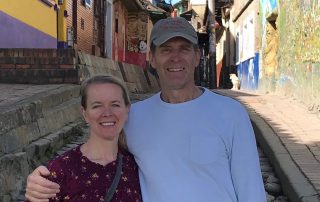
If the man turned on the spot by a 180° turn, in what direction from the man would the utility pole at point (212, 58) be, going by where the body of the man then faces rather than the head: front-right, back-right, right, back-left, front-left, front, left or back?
front

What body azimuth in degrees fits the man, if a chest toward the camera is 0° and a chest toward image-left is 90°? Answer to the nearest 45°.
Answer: approximately 0°
